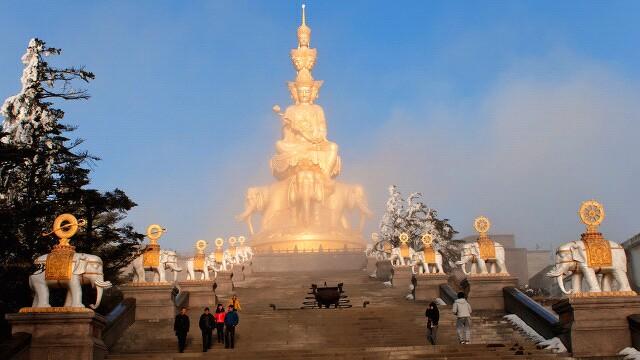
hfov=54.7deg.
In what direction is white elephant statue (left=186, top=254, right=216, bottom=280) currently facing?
to the viewer's right

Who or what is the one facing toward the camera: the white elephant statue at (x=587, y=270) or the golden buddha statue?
the golden buddha statue

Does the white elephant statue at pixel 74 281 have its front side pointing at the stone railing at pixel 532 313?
yes

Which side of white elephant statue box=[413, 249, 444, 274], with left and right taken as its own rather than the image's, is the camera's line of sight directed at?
left

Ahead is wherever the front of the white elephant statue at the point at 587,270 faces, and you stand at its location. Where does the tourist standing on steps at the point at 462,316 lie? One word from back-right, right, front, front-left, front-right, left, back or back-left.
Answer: front

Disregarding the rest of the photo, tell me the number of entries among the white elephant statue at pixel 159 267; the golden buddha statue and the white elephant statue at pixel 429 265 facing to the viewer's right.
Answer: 1

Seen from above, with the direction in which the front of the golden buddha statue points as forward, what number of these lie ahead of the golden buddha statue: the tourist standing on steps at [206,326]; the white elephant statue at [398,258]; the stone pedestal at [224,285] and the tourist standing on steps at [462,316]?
4

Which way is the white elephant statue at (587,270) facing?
to the viewer's left

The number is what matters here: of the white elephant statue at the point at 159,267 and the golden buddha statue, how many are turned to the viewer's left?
0

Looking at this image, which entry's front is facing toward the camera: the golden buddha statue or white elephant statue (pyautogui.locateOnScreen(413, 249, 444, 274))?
the golden buddha statue

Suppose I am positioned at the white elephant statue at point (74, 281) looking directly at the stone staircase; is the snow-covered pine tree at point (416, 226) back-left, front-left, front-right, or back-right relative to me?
front-left

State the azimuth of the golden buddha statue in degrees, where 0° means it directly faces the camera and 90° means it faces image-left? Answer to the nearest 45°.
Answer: approximately 0°

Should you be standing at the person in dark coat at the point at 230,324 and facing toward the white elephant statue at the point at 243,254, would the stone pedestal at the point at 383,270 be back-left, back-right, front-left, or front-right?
front-right
